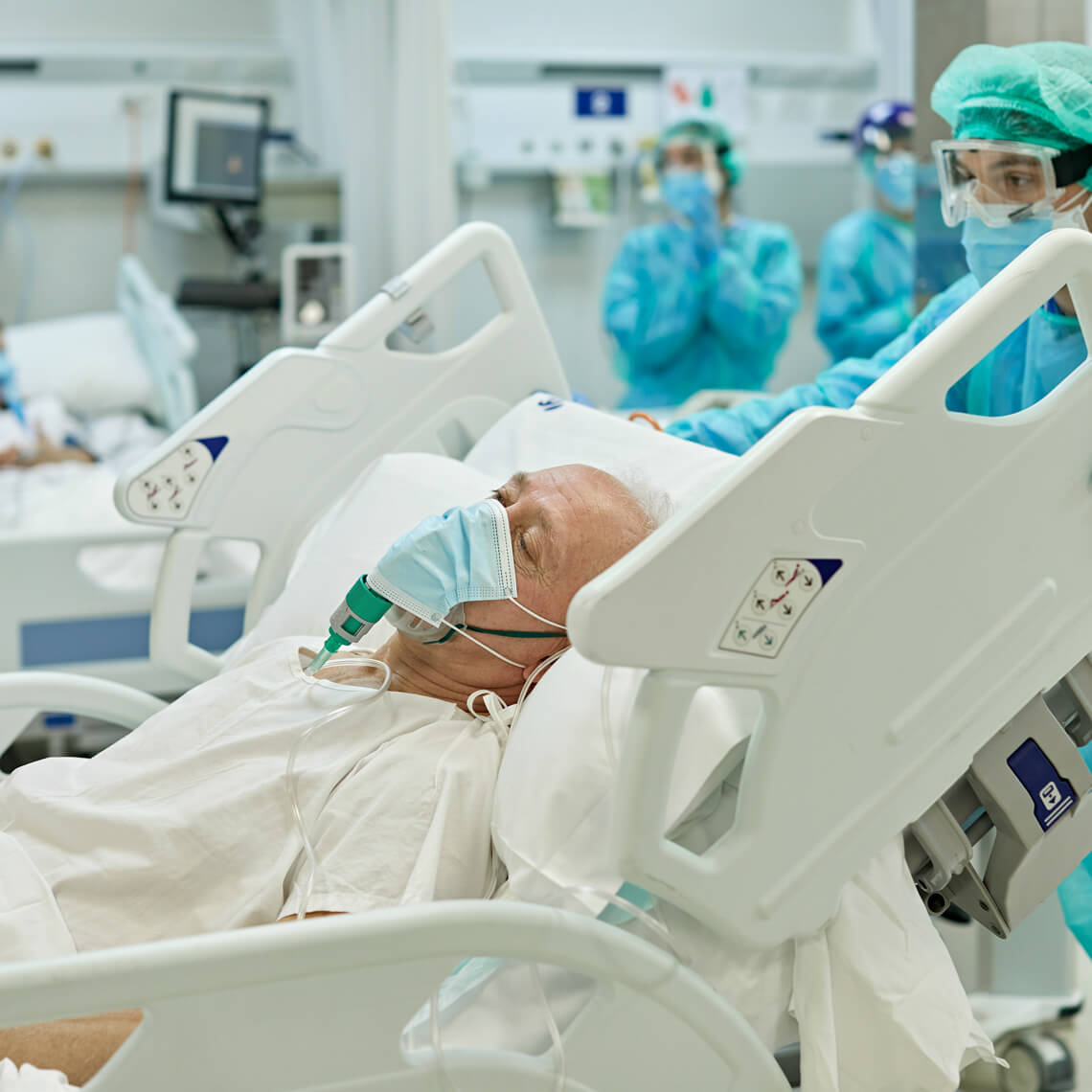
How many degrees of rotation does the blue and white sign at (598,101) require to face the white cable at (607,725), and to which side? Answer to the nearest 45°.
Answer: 0° — it already faces it

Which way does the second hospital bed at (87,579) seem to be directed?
to the viewer's left

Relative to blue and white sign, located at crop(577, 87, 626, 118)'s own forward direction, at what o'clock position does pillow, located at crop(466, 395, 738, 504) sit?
The pillow is roughly at 12 o'clock from the blue and white sign.

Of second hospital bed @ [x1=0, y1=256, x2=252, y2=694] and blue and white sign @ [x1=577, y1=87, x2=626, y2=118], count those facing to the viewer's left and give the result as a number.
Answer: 1

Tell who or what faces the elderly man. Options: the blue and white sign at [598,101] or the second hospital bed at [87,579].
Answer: the blue and white sign

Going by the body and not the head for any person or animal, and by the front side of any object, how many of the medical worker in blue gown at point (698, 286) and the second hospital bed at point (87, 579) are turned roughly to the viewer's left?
1

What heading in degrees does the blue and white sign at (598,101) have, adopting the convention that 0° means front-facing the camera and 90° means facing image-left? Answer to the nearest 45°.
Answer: approximately 0°

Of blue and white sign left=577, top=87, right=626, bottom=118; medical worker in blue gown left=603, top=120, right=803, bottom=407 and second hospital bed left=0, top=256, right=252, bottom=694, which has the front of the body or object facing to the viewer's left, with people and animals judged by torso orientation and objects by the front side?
the second hospital bed

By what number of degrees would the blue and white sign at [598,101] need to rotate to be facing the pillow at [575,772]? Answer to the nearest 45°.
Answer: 0° — it already faces it
